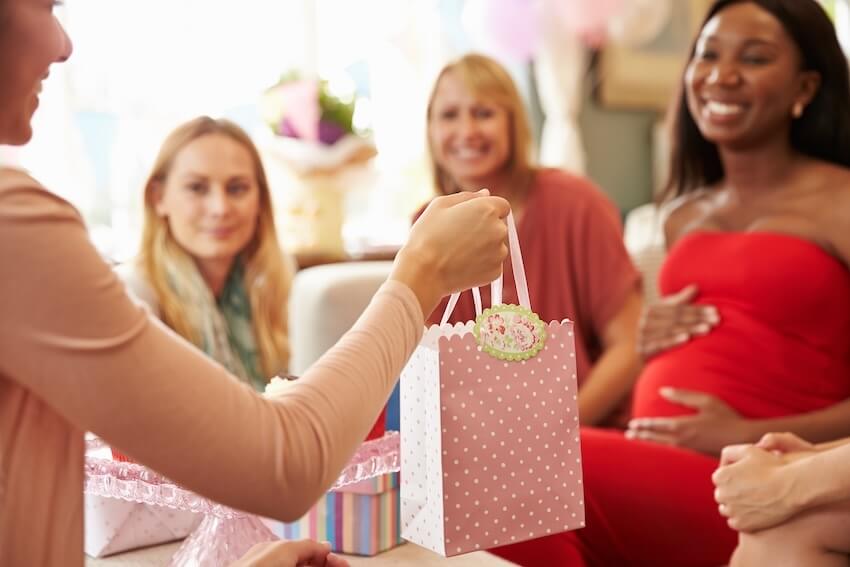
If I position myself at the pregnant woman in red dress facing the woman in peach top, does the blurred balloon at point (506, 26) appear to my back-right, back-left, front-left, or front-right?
back-right

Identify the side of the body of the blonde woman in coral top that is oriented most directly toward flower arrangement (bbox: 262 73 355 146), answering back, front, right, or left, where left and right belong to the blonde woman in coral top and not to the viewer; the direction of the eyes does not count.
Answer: right

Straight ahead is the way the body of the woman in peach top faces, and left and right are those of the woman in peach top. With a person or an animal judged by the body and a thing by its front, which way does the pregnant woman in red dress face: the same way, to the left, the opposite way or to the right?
the opposite way

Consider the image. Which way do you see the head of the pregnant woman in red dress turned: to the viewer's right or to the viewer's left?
to the viewer's left

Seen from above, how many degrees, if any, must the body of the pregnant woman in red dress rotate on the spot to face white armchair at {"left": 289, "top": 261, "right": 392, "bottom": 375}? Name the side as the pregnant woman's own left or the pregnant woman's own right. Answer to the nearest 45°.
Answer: approximately 45° to the pregnant woman's own right

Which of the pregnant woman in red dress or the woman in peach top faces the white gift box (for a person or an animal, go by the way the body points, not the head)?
the pregnant woman in red dress

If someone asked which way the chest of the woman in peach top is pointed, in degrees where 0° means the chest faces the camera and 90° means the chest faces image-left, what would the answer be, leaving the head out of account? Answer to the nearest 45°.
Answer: approximately 270°

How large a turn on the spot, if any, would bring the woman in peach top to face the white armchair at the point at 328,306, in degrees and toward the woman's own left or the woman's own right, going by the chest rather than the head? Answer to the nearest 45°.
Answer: approximately 90° to the woman's own left

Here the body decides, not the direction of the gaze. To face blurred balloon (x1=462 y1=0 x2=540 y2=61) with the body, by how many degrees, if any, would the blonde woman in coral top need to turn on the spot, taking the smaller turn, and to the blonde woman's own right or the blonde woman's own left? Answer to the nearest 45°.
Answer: approximately 135° to the blonde woman's own right

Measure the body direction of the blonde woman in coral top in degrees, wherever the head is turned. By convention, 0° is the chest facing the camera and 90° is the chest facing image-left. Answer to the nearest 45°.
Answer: approximately 45°
